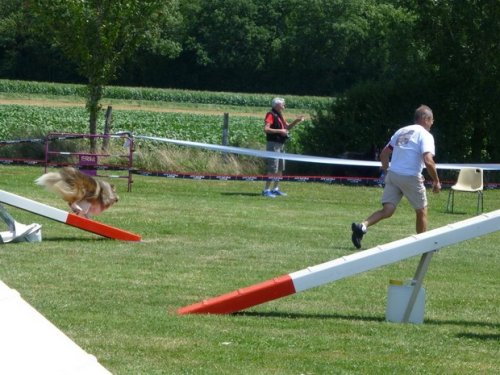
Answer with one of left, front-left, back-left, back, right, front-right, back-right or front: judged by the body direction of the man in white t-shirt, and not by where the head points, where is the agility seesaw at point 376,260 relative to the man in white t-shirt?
back-right

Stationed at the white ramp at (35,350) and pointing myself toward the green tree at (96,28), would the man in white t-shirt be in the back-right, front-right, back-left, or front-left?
front-right

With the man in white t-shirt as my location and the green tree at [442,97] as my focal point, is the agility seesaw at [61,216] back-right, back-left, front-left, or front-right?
back-left

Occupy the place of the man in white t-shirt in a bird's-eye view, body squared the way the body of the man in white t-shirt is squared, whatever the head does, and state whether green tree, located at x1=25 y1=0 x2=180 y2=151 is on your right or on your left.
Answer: on your left

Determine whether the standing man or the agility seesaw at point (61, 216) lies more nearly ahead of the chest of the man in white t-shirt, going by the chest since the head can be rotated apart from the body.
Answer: the standing man

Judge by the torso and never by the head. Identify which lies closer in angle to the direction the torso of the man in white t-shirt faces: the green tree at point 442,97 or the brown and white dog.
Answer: the green tree

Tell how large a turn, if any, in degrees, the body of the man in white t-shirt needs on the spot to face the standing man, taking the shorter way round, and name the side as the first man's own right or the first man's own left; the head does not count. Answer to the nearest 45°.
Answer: approximately 45° to the first man's own left

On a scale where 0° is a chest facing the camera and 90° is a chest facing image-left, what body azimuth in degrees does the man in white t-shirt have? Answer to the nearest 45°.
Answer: approximately 225°

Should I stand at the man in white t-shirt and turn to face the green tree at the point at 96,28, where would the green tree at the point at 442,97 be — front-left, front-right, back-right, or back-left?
front-right

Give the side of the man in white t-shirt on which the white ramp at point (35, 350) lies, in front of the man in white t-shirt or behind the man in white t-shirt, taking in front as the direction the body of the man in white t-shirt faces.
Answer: behind

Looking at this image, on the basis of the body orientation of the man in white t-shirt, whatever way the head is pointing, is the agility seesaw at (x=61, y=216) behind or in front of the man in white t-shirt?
behind

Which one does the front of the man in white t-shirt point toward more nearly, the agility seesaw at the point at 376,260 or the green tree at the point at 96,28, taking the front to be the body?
the green tree
